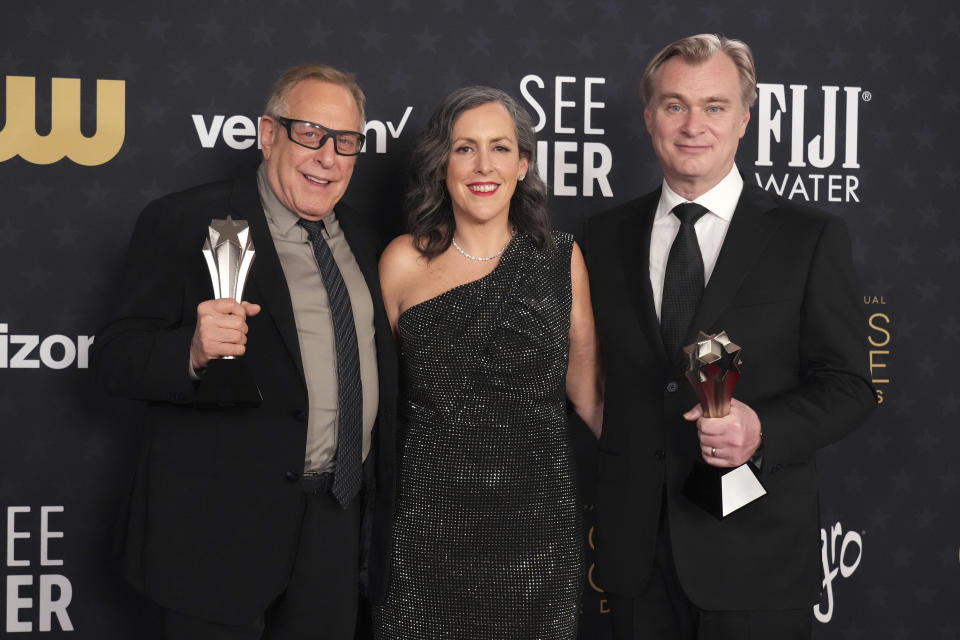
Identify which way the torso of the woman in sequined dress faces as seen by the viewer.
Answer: toward the camera

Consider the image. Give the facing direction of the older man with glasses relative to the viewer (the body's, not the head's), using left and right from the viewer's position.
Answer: facing the viewer and to the right of the viewer

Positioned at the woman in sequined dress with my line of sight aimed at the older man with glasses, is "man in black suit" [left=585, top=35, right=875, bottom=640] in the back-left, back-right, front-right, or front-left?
back-left

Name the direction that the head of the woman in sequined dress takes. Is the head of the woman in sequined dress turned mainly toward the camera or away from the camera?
toward the camera

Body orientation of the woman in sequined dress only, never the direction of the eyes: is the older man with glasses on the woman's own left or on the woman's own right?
on the woman's own right

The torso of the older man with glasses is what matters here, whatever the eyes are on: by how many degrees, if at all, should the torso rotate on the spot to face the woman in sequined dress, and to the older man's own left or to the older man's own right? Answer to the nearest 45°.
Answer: approximately 45° to the older man's own left

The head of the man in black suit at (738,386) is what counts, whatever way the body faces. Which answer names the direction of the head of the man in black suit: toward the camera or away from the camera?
toward the camera

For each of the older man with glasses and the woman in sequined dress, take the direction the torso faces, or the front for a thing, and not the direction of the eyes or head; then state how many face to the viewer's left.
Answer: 0

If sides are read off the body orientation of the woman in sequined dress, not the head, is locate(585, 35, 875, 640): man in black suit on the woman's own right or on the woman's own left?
on the woman's own left
